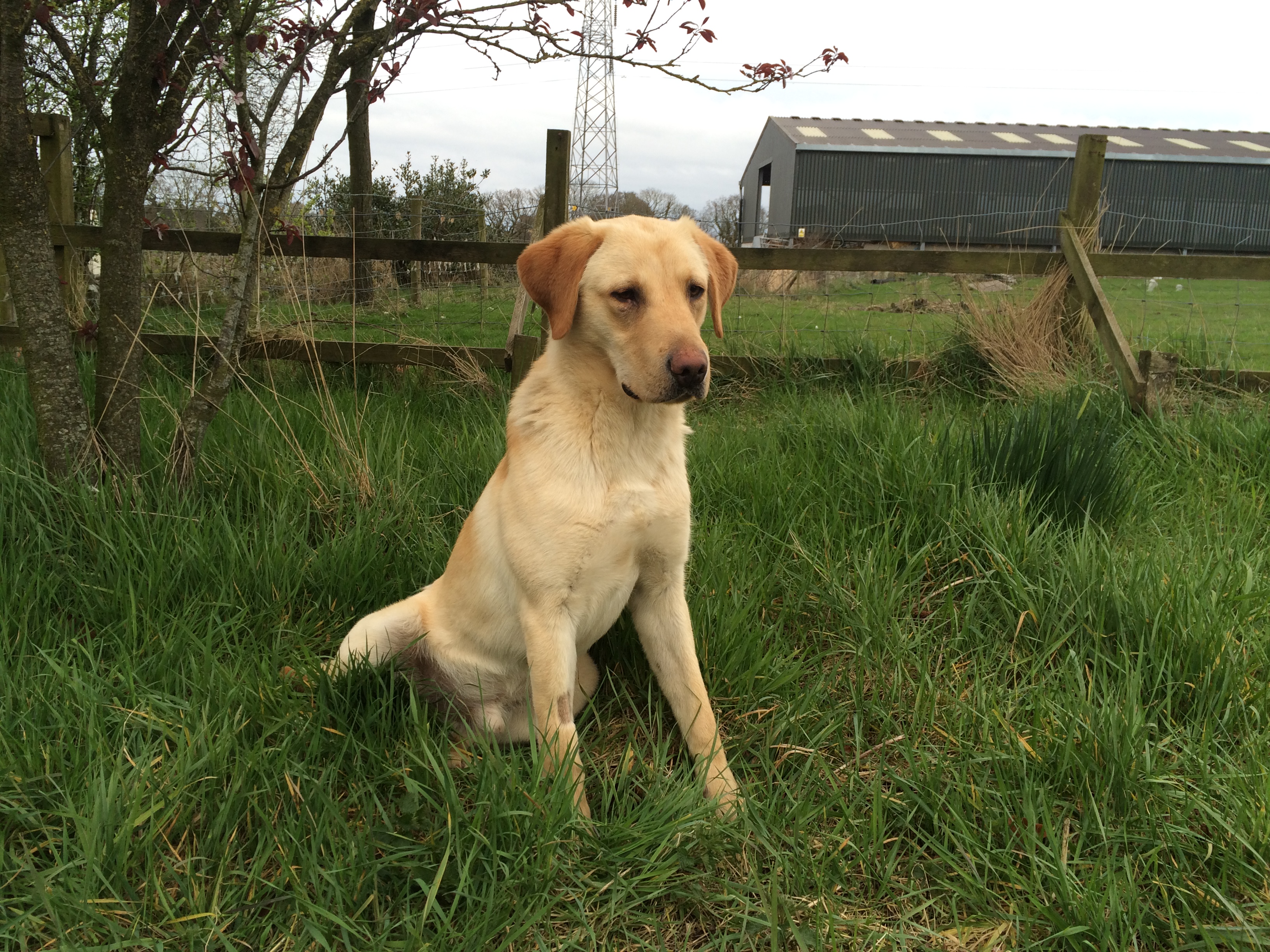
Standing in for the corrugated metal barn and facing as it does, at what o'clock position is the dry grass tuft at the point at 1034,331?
The dry grass tuft is roughly at 9 o'clock from the corrugated metal barn.

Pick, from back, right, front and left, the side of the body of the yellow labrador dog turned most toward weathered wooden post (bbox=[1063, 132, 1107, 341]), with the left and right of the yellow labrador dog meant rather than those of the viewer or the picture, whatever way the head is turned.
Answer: left

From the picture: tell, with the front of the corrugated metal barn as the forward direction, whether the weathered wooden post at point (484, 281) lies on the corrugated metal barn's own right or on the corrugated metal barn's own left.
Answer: on the corrugated metal barn's own left

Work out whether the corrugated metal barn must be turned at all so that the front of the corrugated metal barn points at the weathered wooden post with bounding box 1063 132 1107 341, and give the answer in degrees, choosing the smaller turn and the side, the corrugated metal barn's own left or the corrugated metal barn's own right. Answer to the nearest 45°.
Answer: approximately 90° to the corrugated metal barn's own left

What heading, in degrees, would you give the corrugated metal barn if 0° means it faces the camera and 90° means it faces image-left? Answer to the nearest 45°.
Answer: approximately 90°

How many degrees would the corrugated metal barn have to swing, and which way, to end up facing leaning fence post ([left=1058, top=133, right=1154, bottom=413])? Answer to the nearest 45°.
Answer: approximately 90° to its left

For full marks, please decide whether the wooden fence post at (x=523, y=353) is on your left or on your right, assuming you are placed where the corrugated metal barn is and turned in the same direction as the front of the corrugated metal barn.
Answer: on your left

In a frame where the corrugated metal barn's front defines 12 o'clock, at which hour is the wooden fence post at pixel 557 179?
The wooden fence post is roughly at 9 o'clock from the corrugated metal barn.

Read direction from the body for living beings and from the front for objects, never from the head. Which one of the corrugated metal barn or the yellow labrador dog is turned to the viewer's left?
the corrugated metal barn

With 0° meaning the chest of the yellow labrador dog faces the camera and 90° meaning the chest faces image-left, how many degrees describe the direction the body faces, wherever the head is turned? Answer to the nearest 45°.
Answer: approximately 315°

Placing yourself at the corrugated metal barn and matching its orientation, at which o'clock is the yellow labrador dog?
The yellow labrador dog is roughly at 9 o'clock from the corrugated metal barn.

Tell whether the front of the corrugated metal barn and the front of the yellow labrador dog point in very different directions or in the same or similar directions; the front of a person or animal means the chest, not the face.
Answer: very different directions

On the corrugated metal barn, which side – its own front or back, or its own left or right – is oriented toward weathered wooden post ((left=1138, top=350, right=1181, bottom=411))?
left

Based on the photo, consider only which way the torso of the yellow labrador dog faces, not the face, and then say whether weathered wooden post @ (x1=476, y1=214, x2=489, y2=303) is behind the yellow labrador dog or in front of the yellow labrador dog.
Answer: behind
